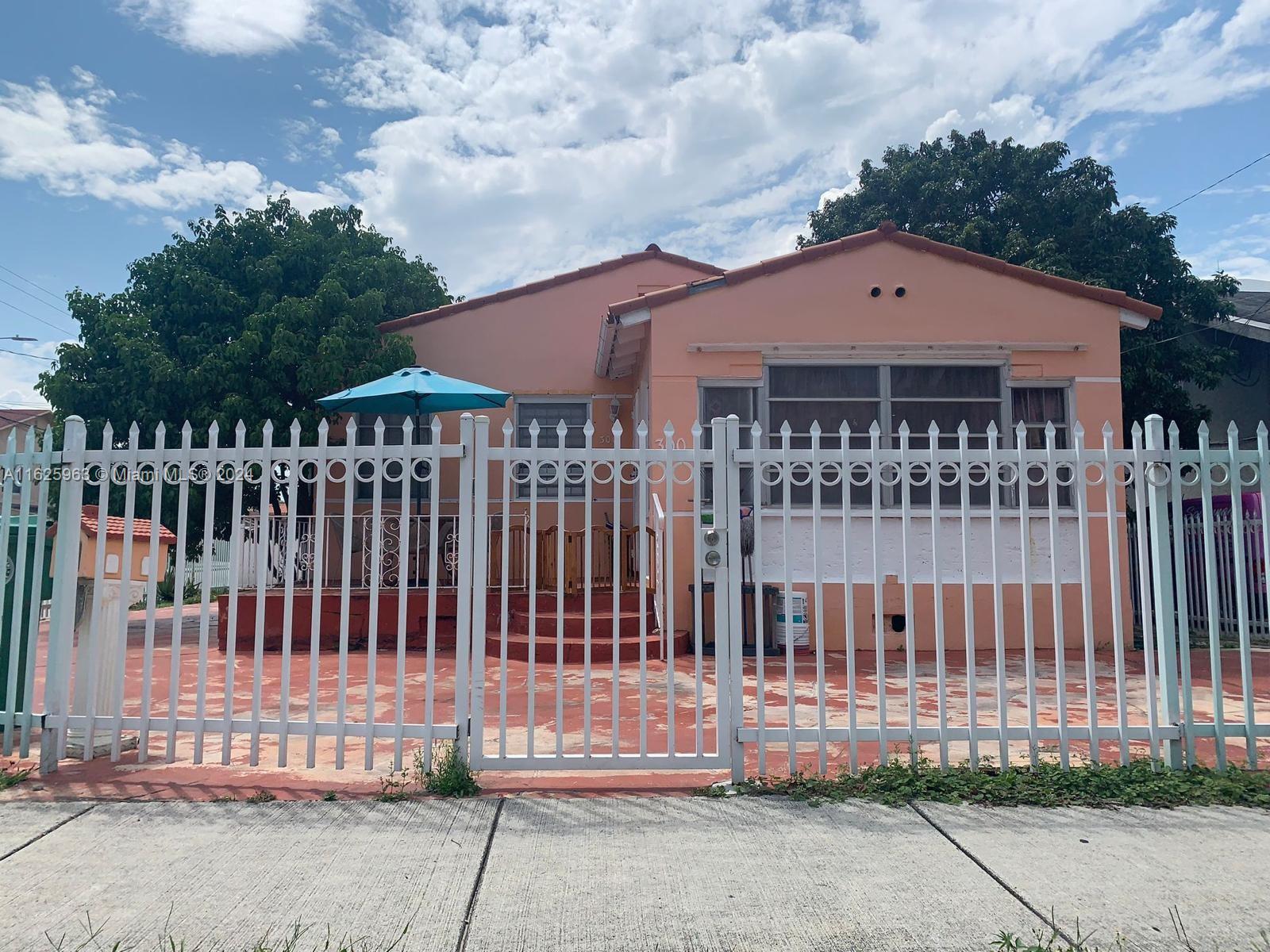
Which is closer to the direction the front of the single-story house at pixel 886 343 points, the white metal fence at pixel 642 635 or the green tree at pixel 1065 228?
the white metal fence

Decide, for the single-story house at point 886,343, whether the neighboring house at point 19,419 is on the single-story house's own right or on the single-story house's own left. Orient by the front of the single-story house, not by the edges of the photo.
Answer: on the single-story house's own right

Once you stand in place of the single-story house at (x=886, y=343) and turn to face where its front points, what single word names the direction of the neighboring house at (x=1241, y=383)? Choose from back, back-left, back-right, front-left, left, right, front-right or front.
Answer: back-left

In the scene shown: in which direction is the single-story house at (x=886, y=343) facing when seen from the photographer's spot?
facing the viewer

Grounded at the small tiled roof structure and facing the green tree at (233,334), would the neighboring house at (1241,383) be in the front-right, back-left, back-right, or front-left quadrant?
front-right

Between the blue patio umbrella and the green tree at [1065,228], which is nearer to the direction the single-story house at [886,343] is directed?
the blue patio umbrella

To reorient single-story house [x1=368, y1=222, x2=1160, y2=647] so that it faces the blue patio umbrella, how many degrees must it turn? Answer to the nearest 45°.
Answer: approximately 90° to its right

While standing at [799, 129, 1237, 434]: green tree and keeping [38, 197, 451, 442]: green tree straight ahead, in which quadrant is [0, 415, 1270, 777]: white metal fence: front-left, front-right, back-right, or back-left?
front-left

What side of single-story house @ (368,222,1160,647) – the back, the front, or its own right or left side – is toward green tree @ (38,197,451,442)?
right

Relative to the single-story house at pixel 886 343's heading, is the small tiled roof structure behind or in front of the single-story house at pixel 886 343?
in front
